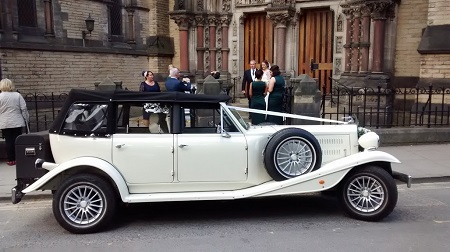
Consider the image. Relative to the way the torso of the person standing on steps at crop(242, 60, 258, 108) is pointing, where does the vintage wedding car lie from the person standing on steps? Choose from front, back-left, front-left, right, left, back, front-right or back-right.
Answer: front

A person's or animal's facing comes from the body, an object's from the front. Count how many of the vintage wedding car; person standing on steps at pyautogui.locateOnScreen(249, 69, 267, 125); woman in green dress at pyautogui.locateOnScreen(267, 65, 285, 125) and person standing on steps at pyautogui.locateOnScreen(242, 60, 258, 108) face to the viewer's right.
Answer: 1

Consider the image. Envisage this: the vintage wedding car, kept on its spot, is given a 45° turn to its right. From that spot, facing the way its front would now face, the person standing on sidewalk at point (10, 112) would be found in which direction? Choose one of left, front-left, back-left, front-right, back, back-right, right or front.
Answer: back

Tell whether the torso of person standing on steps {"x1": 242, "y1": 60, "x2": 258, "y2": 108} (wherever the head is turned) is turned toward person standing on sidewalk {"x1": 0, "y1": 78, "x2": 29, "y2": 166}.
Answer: no

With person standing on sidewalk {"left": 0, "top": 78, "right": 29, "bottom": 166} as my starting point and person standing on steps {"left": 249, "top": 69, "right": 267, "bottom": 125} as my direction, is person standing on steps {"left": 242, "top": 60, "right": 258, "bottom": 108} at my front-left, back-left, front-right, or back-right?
front-left

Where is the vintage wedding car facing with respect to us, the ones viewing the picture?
facing to the right of the viewer

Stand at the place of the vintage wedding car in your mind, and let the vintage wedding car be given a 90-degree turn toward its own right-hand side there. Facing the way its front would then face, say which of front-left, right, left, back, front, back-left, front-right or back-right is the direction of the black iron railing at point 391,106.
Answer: back-left

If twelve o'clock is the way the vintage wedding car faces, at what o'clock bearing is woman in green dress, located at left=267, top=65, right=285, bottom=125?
The woman in green dress is roughly at 10 o'clock from the vintage wedding car.

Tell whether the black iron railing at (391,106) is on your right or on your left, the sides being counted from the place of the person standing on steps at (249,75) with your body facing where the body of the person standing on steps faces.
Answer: on your left

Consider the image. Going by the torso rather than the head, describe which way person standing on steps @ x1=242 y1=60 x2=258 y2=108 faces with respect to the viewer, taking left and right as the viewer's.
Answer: facing the viewer

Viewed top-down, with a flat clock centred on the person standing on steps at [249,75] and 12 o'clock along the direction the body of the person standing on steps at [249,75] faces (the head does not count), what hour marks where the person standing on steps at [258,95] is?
the person standing on steps at [258,95] is roughly at 12 o'clock from the person standing on steps at [249,75].

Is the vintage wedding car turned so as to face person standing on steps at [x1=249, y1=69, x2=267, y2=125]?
no
